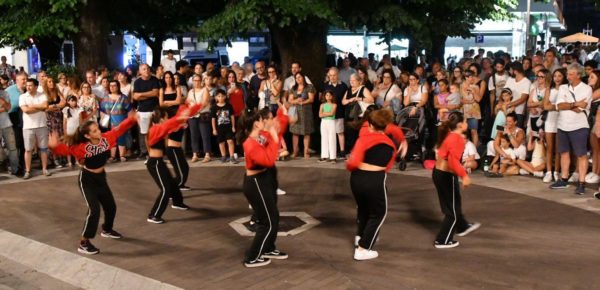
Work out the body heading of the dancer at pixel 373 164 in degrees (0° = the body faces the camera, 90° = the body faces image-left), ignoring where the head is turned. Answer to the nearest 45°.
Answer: approximately 225°

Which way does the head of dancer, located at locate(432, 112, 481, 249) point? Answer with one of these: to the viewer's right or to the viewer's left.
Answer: to the viewer's right

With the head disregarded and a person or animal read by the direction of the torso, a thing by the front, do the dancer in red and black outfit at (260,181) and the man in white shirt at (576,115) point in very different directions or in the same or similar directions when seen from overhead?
very different directions

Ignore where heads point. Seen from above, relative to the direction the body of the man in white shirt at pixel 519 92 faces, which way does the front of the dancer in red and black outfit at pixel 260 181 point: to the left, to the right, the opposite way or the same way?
the opposite way

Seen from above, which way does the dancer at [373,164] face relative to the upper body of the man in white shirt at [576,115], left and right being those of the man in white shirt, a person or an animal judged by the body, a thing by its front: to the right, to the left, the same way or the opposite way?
the opposite way

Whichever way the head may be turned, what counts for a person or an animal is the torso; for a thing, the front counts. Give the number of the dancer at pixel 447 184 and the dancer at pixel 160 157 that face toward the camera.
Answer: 0

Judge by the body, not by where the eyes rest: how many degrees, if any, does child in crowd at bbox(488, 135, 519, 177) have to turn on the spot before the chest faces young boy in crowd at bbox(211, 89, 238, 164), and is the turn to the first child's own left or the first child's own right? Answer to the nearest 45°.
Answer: approximately 45° to the first child's own right

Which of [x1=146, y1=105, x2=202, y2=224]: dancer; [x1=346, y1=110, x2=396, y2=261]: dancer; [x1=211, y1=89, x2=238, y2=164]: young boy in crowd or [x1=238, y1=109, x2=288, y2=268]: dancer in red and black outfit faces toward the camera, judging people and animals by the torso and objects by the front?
the young boy in crowd

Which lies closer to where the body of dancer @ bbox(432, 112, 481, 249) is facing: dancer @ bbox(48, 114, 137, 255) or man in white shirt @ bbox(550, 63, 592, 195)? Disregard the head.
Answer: the man in white shirt
